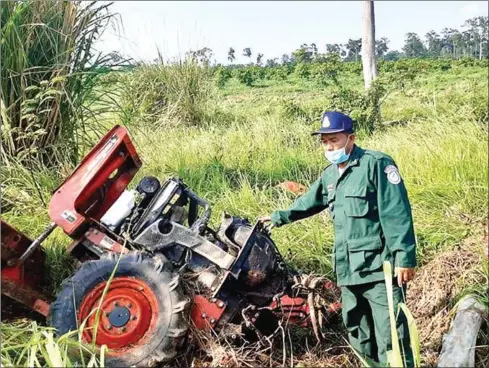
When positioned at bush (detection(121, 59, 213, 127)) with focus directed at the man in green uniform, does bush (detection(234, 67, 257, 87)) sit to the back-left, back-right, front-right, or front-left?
back-left

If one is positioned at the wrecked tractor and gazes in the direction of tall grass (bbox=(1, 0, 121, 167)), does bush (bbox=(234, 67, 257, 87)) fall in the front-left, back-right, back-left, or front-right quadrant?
front-right

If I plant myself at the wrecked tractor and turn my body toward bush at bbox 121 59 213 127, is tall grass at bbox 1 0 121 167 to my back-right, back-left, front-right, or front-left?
front-left

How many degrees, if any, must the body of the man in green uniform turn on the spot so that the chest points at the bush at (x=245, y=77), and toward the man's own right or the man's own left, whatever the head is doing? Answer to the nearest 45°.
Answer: approximately 135° to the man's own right

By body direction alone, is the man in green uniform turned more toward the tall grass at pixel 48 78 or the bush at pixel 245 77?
the tall grass

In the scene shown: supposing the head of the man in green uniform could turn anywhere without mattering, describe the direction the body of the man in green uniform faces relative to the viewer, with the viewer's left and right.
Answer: facing the viewer and to the left of the viewer

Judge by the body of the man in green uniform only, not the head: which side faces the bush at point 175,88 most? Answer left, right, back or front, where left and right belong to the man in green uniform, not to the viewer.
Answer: right

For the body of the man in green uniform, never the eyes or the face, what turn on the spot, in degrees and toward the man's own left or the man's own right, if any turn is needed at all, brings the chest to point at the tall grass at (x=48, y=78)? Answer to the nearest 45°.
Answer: approximately 90° to the man's own right

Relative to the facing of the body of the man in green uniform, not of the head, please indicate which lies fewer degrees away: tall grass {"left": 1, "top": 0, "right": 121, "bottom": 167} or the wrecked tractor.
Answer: the wrecked tractor

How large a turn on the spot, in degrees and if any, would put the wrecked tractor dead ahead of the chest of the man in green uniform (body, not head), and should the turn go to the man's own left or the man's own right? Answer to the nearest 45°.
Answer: approximately 45° to the man's own right
